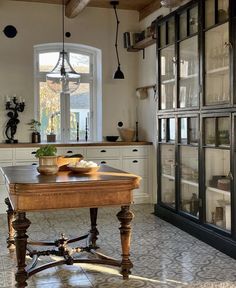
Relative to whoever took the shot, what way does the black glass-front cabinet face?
facing the viewer and to the left of the viewer

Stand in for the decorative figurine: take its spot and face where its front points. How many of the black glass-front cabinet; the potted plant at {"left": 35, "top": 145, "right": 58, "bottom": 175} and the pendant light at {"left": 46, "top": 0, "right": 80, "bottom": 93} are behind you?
0

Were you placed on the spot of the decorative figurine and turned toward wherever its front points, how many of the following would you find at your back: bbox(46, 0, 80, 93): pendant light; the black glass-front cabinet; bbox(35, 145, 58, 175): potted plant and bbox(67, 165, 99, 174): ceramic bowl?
0

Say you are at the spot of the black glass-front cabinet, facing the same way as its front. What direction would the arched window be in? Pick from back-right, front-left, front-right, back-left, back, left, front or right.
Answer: right

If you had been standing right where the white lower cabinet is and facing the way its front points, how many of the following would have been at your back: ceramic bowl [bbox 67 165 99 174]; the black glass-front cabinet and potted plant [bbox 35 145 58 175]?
0

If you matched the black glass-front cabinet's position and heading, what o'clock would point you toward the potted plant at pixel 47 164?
The potted plant is roughly at 12 o'clock from the black glass-front cabinet.

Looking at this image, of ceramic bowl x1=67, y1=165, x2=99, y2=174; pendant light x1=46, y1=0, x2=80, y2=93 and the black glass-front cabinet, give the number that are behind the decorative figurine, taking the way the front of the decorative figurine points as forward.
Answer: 0

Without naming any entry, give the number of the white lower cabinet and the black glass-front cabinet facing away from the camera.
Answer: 0

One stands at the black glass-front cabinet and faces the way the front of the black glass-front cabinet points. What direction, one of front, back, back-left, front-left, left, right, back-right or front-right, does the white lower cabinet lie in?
right

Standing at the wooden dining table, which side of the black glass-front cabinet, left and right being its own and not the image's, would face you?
front

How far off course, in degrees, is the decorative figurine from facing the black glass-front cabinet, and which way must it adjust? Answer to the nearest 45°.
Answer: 0° — it already faces it
